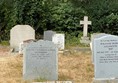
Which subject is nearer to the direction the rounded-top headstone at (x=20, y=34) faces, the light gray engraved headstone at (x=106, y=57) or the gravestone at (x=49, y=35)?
the light gray engraved headstone

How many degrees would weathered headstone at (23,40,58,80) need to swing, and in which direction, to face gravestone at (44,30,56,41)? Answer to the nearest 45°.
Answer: approximately 180°

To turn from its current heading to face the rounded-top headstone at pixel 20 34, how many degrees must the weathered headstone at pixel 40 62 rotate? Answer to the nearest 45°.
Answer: approximately 180°

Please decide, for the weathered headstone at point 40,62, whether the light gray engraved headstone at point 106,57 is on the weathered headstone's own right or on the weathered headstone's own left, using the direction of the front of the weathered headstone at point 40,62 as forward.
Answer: on the weathered headstone's own left

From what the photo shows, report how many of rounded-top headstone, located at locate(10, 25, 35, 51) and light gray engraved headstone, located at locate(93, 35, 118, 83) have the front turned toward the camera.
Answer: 2

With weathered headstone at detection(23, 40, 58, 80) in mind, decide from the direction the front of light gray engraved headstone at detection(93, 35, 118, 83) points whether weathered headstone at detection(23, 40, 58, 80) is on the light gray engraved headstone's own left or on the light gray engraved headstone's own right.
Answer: on the light gray engraved headstone's own right
